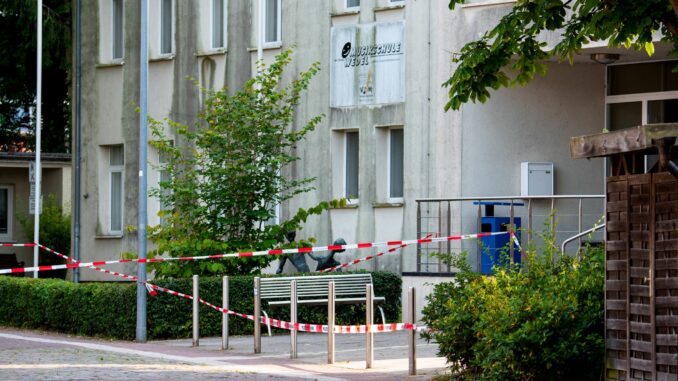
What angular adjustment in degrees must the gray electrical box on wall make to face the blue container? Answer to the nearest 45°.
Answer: approximately 90° to its right

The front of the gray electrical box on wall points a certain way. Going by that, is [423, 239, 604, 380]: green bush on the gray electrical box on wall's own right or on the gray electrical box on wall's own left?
on the gray electrical box on wall's own right

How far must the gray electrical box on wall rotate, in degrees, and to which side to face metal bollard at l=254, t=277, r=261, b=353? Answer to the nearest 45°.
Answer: approximately 90° to its right

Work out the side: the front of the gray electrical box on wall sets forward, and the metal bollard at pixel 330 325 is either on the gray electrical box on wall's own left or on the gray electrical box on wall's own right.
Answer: on the gray electrical box on wall's own right

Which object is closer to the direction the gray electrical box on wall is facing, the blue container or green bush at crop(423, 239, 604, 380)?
the green bush

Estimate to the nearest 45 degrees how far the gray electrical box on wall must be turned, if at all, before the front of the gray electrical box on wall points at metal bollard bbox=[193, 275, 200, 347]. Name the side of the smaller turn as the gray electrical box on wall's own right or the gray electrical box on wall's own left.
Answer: approximately 90° to the gray electrical box on wall's own right

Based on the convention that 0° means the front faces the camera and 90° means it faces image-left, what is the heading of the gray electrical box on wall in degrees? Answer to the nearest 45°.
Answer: approximately 315°

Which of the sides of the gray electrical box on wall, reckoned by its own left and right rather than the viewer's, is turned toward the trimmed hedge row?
right
